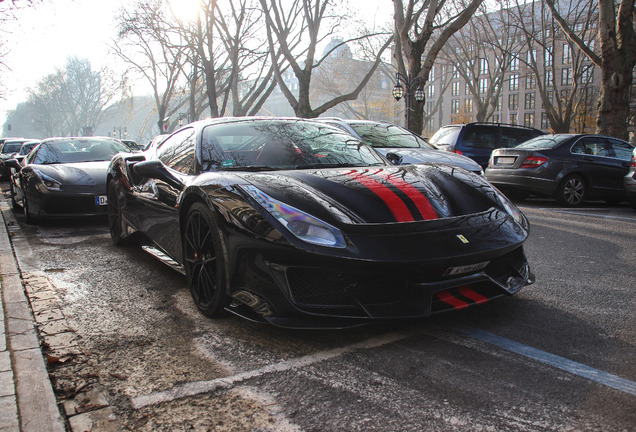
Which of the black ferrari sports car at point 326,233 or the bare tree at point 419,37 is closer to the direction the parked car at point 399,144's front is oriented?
the black ferrari sports car

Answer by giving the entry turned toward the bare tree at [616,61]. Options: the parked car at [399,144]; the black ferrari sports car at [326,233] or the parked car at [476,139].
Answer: the parked car at [476,139]

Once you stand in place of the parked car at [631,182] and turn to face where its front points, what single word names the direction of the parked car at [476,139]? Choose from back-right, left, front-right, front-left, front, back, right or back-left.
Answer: left

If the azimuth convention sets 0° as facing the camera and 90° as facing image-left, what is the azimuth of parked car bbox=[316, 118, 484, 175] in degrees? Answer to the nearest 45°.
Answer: approximately 315°

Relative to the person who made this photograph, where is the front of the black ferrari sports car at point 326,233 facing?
facing the viewer and to the right of the viewer

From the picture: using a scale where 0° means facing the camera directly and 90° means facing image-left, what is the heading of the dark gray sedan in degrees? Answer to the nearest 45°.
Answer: approximately 225°

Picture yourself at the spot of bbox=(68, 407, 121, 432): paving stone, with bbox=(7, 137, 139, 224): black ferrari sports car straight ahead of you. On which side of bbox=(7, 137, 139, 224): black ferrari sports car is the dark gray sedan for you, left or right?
right

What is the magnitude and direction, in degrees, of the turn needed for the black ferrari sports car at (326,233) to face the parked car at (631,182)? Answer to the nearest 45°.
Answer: approximately 90° to its left

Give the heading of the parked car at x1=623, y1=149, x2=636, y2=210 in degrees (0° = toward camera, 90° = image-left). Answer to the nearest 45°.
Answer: approximately 225°

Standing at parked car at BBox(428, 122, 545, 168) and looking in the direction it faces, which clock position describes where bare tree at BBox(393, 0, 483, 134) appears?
The bare tree is roughly at 10 o'clock from the parked car.

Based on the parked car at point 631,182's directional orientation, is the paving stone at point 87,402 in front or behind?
behind

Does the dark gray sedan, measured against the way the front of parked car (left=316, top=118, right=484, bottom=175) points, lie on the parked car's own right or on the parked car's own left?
on the parked car's own left

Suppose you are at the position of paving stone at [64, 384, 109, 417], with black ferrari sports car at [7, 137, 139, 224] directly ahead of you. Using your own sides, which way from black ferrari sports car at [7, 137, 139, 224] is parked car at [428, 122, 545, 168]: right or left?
right

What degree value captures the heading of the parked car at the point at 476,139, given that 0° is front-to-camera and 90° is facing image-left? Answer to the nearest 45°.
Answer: approximately 225°
